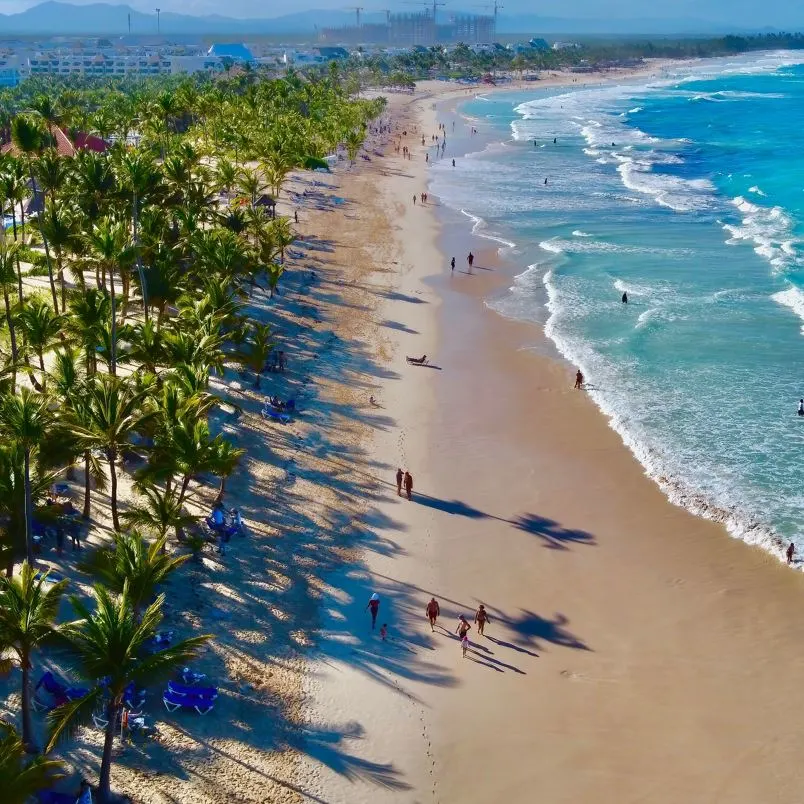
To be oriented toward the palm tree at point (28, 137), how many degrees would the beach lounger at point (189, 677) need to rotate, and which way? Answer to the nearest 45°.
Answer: approximately 90° to its left

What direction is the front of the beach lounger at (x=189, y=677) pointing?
to the viewer's right

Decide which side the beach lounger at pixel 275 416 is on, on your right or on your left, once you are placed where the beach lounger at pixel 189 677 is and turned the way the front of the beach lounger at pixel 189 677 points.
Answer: on your left

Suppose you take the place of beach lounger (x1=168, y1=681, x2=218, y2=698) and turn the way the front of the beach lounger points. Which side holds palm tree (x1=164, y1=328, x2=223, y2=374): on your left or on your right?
on your left

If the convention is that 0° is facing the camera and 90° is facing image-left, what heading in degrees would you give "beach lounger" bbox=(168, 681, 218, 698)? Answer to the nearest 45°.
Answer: approximately 270°
